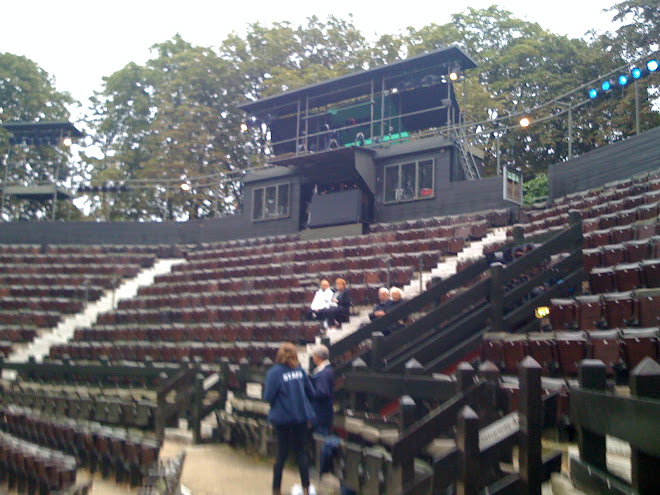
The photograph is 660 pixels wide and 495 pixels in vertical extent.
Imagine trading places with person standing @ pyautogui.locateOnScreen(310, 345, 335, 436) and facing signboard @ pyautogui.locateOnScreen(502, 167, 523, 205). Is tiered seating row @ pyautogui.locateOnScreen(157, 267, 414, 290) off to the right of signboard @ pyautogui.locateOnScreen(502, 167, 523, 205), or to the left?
left

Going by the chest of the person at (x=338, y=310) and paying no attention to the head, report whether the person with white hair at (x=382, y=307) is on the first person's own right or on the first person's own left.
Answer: on the first person's own left

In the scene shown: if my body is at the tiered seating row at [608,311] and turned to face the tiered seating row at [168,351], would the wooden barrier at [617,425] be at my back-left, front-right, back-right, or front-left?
back-left

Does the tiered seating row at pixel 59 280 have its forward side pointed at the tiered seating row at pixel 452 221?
no

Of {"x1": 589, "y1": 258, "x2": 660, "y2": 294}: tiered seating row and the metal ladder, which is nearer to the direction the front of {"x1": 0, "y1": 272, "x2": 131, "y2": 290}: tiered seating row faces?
the tiered seating row

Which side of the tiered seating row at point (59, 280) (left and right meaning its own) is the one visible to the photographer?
front

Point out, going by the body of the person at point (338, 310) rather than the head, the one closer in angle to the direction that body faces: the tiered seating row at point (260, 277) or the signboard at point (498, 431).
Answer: the signboard

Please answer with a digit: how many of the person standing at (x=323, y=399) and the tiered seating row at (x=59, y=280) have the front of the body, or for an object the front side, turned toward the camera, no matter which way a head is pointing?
1

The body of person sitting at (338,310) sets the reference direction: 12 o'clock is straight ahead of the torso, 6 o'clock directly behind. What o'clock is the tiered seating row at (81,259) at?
The tiered seating row is roughly at 3 o'clock from the person sitting.

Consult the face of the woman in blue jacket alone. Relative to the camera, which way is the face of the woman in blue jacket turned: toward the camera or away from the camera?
away from the camera

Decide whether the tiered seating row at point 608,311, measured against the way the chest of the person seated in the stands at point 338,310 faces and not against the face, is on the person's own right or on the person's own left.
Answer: on the person's own left

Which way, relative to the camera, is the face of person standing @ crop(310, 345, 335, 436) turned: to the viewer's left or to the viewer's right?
to the viewer's left

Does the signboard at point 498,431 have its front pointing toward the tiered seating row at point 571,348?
no

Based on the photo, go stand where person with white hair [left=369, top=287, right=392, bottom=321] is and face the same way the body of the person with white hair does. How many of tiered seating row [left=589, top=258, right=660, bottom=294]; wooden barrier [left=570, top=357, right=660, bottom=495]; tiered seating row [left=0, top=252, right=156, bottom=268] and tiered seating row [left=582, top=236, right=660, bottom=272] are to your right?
1

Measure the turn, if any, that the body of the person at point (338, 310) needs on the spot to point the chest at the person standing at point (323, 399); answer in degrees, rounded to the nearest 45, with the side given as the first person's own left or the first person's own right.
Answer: approximately 45° to the first person's own left

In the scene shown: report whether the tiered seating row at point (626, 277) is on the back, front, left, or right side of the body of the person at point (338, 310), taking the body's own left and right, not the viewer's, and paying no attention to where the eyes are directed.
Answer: left
